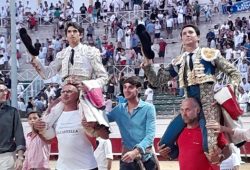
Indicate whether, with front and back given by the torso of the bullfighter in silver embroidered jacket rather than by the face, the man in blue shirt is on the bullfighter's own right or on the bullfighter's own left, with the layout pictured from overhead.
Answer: on the bullfighter's own left

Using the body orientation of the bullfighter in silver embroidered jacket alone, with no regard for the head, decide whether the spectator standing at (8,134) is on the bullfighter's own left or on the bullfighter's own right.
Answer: on the bullfighter's own right

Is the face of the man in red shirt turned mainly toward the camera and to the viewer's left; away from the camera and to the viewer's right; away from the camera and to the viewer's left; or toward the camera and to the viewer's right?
toward the camera and to the viewer's left

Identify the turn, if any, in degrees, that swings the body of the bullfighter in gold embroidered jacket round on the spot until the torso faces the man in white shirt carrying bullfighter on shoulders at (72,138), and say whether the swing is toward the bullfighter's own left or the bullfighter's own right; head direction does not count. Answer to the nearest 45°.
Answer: approximately 45° to the bullfighter's own right

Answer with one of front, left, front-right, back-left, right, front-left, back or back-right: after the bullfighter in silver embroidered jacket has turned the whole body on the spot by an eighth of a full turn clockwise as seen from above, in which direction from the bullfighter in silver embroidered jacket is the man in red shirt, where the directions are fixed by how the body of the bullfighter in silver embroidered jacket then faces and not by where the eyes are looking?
back-left
